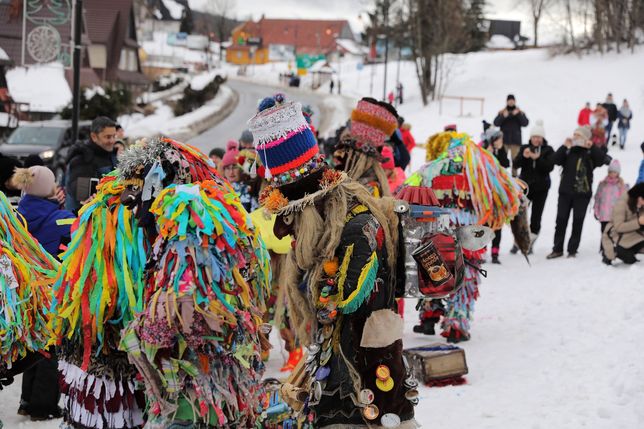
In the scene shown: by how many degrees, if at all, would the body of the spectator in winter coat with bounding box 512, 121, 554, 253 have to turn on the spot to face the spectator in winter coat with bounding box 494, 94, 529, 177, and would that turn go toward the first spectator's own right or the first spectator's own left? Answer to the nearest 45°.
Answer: approximately 180°

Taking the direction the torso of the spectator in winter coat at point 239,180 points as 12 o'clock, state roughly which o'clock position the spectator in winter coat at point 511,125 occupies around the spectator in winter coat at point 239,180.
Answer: the spectator in winter coat at point 511,125 is roughly at 7 o'clock from the spectator in winter coat at point 239,180.

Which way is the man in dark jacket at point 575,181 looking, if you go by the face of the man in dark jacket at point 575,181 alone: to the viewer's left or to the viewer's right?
to the viewer's left

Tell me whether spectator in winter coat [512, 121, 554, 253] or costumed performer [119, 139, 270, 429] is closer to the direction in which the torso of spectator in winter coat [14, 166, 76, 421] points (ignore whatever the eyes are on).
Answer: the spectator in winter coat

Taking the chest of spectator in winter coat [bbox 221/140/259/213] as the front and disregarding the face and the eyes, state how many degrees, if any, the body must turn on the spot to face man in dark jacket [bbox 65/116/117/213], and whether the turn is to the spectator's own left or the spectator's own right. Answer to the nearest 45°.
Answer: approximately 90° to the spectator's own right

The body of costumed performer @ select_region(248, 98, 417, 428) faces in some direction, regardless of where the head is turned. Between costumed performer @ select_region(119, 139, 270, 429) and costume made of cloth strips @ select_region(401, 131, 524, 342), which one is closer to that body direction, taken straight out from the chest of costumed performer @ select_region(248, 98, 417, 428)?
the costumed performer

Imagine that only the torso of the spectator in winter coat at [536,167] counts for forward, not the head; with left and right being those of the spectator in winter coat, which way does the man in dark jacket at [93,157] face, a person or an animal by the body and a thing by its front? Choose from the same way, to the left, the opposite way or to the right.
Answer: to the left

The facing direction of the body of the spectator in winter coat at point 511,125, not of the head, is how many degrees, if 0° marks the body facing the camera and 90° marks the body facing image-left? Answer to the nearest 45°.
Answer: approximately 0°

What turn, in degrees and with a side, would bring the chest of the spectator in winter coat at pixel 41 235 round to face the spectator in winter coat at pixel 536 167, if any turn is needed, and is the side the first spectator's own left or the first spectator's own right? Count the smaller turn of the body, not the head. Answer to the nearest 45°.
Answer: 0° — they already face them

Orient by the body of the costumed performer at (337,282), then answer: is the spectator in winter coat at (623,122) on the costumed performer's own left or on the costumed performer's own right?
on the costumed performer's own right

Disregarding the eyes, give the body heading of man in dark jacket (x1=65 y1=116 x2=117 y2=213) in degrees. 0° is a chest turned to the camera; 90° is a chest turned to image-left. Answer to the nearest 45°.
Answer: approximately 315°

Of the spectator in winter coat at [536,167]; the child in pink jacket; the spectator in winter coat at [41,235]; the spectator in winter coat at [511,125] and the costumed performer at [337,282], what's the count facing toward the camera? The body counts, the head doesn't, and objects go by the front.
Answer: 3

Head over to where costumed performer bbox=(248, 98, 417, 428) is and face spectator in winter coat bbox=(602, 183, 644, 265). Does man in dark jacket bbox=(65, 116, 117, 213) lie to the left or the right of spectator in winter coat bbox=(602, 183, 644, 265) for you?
left
